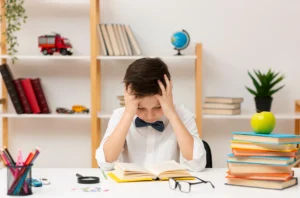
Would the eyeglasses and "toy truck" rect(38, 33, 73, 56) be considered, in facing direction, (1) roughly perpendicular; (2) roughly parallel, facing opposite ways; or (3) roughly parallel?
roughly perpendicular

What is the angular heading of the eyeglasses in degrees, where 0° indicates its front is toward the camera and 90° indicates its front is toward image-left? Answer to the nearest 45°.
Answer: approximately 45°

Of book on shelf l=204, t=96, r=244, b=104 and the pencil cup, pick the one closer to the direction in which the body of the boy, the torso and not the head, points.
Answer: the pencil cup
